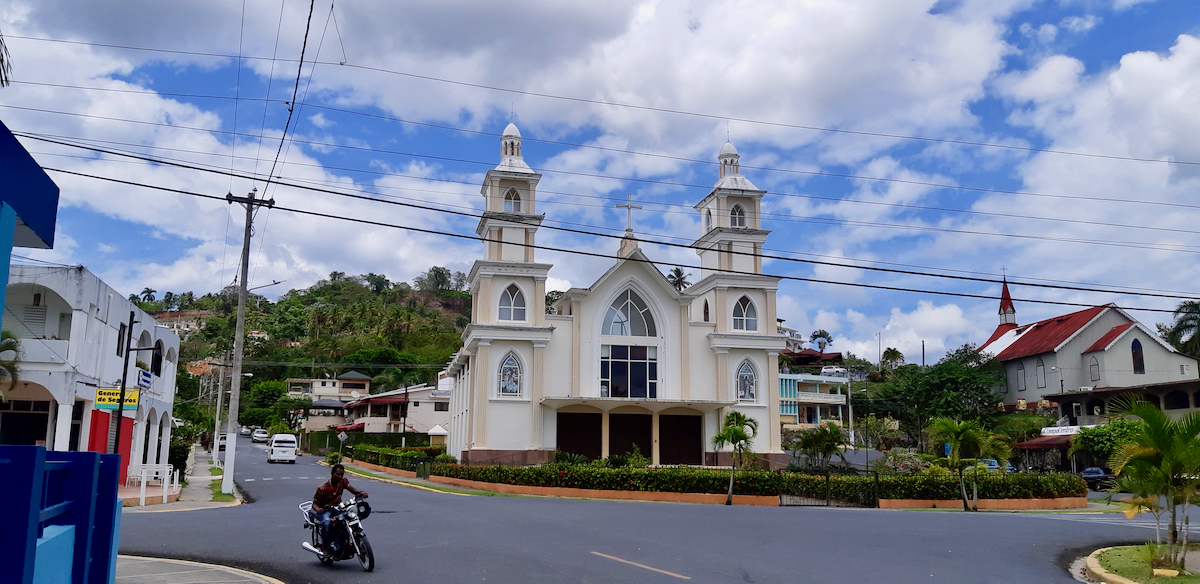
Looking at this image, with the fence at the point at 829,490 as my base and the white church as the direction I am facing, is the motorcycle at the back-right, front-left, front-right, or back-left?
back-left

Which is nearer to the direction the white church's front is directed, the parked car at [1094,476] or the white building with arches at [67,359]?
the white building with arches

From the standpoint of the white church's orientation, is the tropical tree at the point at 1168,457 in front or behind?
in front

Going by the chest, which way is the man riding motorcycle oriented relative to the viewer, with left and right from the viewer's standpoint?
facing the viewer and to the right of the viewer

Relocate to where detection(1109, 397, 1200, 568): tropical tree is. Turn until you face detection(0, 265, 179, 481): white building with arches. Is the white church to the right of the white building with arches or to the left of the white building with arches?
right

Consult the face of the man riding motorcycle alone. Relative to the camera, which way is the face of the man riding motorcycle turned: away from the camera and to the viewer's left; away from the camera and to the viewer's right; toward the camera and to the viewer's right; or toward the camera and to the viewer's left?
toward the camera and to the viewer's right

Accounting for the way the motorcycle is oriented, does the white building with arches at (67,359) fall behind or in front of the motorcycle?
behind

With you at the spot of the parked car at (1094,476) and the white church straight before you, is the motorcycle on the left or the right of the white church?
left

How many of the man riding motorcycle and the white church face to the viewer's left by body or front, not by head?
0

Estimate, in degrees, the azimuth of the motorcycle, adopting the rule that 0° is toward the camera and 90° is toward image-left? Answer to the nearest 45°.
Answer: approximately 315°

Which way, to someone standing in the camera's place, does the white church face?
facing the viewer

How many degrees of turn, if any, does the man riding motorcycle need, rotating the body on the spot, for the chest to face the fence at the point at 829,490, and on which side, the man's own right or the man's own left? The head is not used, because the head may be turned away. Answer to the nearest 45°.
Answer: approximately 90° to the man's own left

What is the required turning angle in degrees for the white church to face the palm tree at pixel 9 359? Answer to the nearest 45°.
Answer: approximately 45° to its right

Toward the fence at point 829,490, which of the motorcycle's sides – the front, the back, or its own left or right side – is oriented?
left
